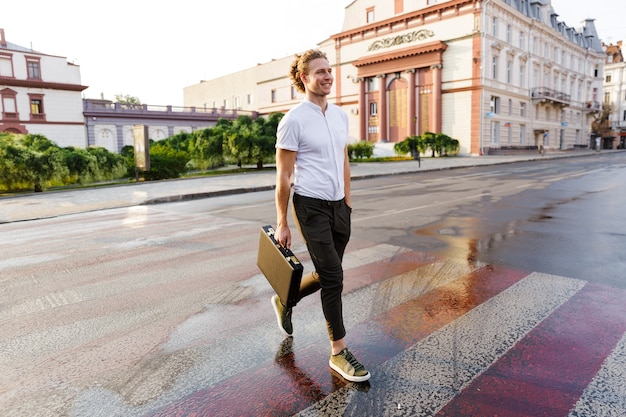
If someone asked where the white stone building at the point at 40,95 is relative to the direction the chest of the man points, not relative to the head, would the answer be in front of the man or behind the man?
behind

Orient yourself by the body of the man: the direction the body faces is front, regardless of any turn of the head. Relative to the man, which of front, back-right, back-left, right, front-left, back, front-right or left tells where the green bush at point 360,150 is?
back-left

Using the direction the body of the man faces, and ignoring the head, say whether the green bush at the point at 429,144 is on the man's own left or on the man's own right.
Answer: on the man's own left

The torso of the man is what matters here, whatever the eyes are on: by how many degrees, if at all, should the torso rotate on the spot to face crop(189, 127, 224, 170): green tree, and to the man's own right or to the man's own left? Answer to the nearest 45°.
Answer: approximately 135° to the man's own left

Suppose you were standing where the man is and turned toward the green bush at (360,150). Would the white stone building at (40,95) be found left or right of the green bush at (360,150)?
left

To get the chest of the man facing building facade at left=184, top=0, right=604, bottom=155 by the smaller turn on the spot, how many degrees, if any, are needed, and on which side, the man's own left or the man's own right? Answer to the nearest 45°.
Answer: approximately 135° to the man's own left

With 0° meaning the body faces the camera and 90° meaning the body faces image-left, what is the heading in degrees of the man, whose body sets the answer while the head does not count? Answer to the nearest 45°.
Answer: approximately 315°

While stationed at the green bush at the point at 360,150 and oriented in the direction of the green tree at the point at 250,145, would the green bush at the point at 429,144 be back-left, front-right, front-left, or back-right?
back-left

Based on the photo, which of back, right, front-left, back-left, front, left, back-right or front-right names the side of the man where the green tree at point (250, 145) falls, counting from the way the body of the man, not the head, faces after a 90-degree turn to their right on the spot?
back-right
